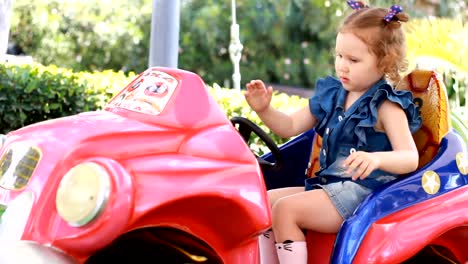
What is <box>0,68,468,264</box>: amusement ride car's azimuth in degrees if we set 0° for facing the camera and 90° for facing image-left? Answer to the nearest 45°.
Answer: approximately 45°

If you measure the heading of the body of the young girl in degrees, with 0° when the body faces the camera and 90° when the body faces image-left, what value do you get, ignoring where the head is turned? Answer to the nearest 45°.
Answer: approximately 45°

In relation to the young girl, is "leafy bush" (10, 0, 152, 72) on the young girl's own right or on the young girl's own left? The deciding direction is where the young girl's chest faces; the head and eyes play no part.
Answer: on the young girl's own right

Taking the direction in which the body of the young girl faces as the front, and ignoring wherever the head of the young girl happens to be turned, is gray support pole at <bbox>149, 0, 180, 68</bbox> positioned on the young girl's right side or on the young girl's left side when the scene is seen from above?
on the young girl's right side

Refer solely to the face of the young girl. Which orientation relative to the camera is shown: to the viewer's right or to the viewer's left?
to the viewer's left
